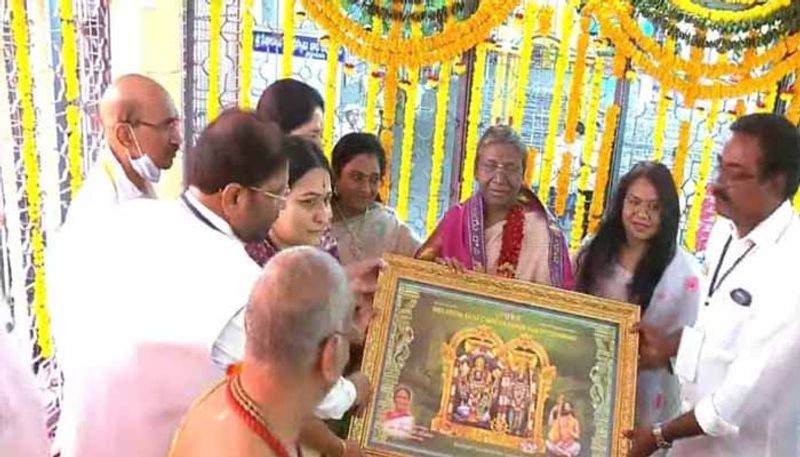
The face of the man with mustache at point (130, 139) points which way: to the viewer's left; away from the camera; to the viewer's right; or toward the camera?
to the viewer's right

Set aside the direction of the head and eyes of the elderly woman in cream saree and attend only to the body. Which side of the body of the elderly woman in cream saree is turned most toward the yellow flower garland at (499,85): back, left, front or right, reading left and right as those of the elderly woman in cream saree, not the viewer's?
back

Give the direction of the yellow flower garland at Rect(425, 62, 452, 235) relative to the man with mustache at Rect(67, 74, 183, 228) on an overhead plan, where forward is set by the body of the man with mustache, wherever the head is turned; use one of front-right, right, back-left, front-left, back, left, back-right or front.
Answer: front-left

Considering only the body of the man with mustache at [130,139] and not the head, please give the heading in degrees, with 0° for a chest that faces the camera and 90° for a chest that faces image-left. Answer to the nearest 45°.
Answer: approximately 270°

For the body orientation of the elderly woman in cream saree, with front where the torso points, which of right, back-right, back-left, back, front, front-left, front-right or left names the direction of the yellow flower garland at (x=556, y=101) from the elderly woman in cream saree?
back

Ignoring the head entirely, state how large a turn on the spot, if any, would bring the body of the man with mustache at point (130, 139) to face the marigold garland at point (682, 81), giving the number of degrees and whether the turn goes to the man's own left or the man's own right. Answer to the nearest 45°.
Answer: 0° — they already face it

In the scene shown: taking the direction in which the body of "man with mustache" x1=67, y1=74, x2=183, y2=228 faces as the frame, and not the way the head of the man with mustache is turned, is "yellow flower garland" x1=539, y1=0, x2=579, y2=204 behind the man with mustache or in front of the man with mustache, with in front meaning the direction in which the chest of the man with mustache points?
in front

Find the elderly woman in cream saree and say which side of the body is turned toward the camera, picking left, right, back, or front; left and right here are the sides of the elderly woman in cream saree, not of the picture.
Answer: front

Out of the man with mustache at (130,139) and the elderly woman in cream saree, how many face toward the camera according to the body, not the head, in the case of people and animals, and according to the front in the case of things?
1

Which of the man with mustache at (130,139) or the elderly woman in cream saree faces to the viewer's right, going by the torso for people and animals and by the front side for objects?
the man with mustache

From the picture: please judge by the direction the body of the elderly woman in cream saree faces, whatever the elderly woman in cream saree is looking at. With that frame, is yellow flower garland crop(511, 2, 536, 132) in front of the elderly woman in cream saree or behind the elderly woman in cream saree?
behind

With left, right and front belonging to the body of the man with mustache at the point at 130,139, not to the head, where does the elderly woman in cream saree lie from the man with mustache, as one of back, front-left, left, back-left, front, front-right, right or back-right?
front

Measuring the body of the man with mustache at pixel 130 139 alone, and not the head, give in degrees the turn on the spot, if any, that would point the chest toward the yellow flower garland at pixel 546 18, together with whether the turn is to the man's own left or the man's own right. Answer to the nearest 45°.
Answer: approximately 45° to the man's own left

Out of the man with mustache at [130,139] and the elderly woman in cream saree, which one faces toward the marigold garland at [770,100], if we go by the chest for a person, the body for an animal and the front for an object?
the man with mustache

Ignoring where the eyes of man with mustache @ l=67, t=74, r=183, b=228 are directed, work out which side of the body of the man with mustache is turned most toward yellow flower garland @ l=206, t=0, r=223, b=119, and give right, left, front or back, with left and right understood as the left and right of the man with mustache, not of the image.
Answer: left

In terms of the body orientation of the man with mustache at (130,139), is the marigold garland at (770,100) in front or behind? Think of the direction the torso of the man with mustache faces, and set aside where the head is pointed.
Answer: in front

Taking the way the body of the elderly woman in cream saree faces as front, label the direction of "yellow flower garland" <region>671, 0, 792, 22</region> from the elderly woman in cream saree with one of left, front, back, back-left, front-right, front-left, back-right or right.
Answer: back-left
